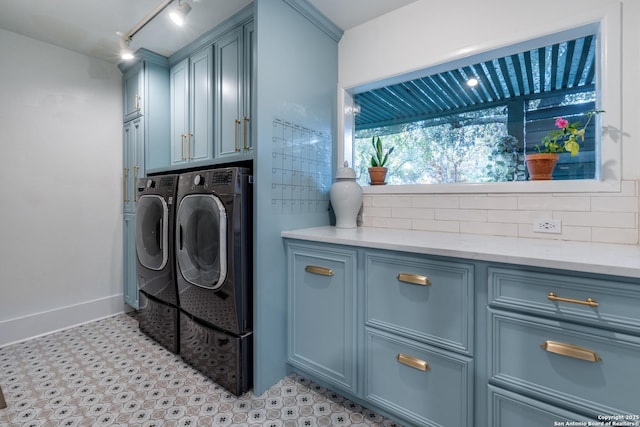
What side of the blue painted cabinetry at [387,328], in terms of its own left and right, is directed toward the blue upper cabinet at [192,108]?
right

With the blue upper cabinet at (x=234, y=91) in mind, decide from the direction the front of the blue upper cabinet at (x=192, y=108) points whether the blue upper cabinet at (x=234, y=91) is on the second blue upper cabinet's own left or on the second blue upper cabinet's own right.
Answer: on the second blue upper cabinet's own left

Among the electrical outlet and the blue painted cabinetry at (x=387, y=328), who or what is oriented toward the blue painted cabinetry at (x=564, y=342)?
the electrical outlet

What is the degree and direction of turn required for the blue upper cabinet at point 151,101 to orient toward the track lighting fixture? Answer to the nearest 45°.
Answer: approximately 45° to its left

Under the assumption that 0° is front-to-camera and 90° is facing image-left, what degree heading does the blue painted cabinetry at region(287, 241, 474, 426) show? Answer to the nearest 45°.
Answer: approximately 45°

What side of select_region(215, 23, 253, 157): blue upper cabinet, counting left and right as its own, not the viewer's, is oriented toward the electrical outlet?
left

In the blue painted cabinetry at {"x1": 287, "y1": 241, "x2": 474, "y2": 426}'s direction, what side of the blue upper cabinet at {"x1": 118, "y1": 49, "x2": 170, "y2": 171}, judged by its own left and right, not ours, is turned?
left

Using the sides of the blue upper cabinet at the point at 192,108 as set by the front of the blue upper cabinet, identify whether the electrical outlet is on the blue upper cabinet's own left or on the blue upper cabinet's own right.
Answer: on the blue upper cabinet's own left

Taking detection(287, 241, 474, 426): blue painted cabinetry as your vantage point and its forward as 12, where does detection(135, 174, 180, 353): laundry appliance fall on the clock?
The laundry appliance is roughly at 2 o'clock from the blue painted cabinetry.

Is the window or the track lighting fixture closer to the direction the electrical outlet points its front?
the track lighting fixture

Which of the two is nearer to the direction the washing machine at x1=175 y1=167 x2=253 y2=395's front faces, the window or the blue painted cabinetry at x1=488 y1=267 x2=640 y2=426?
the blue painted cabinetry

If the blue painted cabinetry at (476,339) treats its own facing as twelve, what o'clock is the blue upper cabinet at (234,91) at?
The blue upper cabinet is roughly at 2 o'clock from the blue painted cabinetry.

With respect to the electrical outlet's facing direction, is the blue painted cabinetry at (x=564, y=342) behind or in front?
in front

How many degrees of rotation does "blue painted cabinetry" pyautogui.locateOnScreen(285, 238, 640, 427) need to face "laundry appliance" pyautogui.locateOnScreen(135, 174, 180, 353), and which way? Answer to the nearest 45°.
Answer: approximately 45° to its right

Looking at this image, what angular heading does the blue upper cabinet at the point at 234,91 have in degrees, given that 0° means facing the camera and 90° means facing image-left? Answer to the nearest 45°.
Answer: approximately 45°
